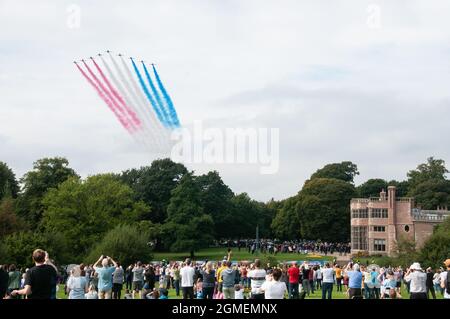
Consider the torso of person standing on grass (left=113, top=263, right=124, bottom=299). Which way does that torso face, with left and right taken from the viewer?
facing away from the viewer

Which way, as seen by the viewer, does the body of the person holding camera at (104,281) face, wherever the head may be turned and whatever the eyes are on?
away from the camera

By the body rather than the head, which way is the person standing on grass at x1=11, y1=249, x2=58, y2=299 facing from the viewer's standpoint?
away from the camera

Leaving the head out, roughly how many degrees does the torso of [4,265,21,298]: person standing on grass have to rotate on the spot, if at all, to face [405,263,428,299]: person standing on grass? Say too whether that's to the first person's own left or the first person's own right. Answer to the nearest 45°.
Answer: approximately 135° to the first person's own right

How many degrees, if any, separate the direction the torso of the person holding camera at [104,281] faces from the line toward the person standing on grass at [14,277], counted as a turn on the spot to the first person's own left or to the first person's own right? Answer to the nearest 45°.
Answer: approximately 45° to the first person's own left

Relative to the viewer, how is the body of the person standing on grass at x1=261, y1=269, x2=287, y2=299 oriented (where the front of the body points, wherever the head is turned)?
away from the camera

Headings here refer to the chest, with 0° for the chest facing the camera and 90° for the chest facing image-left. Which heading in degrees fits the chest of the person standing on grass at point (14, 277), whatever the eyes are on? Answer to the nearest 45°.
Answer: approximately 180°
